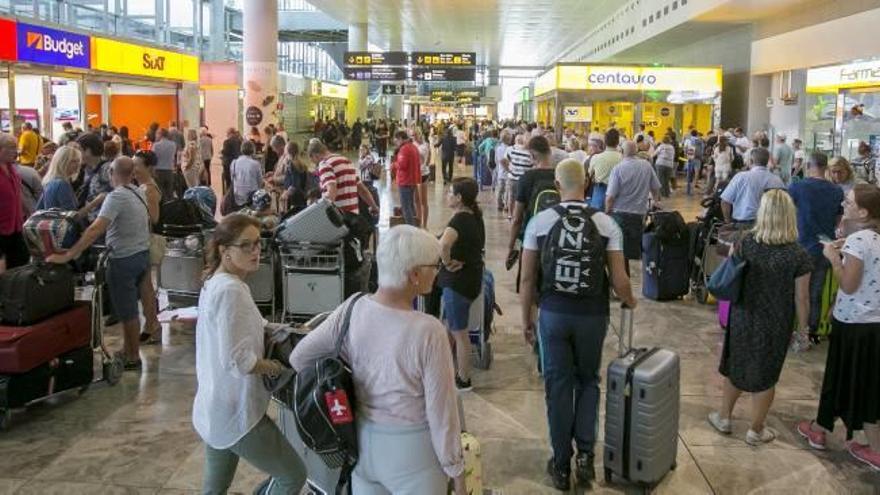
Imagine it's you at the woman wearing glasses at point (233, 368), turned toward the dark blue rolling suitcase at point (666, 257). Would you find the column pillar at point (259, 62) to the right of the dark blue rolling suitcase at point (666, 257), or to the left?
left

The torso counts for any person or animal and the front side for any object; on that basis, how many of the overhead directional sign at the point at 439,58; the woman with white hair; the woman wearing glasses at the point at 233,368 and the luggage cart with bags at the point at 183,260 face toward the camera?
2

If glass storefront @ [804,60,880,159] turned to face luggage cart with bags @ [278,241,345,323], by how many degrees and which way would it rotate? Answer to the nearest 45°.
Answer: approximately 45° to its left

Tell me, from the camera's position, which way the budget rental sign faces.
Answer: facing the viewer and to the right of the viewer

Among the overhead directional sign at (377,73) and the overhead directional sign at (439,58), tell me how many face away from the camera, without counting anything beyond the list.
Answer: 0

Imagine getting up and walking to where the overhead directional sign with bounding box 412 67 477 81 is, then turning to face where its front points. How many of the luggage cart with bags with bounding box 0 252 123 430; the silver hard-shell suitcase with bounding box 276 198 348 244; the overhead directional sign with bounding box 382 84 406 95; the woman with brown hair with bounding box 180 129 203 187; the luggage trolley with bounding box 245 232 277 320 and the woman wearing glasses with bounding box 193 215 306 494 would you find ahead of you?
5

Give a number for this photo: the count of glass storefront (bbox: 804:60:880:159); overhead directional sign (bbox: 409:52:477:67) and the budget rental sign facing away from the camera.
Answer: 0

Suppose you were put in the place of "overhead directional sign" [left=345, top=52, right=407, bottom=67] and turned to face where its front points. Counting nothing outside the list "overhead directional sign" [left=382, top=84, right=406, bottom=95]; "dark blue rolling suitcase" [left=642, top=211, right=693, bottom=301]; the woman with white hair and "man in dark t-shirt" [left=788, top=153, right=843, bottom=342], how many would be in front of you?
3

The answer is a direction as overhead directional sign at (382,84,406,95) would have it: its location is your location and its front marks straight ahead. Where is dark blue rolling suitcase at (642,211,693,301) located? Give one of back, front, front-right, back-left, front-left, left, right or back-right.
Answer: front

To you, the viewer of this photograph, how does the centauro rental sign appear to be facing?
facing the viewer

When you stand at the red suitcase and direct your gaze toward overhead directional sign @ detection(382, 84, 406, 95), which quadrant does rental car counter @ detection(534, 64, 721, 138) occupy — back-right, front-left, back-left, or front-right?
front-right

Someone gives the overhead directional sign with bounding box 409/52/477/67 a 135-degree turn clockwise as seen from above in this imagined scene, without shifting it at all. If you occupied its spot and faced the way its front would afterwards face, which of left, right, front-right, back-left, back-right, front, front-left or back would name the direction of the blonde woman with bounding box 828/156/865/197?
back-left

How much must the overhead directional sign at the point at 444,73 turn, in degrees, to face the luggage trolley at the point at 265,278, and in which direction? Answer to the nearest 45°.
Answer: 0° — it already faces it

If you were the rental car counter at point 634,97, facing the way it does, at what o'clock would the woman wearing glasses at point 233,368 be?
The woman wearing glasses is roughly at 12 o'clock from the rental car counter.

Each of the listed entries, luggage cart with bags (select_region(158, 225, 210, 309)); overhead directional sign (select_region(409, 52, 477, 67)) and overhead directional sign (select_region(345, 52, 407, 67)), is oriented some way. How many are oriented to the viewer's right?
0

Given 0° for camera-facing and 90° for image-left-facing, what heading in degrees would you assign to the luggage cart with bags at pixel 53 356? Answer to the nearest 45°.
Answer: approximately 45°
